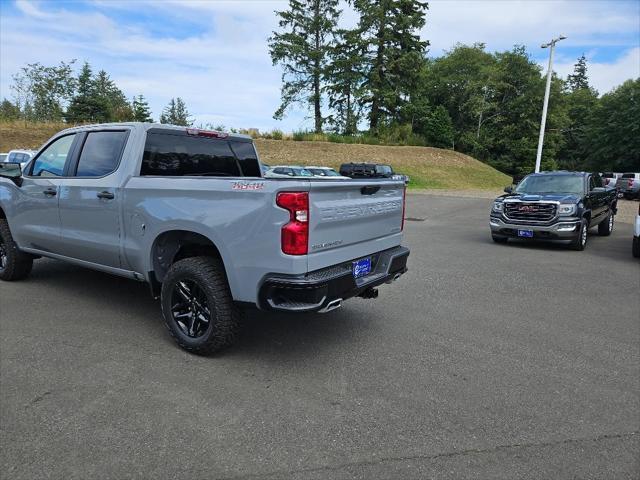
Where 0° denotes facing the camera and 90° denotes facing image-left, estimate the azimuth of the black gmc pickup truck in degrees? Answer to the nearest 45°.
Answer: approximately 45°

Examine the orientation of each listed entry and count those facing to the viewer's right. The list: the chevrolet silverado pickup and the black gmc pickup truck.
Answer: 0

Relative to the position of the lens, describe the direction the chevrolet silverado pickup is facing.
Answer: facing away from the viewer and to the left of the viewer

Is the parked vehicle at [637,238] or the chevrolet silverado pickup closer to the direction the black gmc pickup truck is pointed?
the chevrolet silverado pickup

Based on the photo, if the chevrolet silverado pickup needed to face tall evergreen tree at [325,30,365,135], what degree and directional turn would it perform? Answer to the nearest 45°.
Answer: approximately 45° to its right

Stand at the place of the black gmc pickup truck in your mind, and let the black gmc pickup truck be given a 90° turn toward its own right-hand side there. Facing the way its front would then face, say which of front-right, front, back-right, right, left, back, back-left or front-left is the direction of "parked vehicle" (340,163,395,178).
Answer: front

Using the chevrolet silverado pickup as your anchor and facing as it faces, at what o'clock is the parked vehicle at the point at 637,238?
The parked vehicle is roughly at 4 o'clock from the chevrolet silverado pickup.

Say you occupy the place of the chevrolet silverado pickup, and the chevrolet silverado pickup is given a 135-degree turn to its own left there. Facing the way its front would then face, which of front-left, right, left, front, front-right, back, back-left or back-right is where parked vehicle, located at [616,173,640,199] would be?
back-left

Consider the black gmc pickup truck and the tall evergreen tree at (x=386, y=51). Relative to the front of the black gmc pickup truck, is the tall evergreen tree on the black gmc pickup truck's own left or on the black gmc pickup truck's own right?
on the black gmc pickup truck's own right
